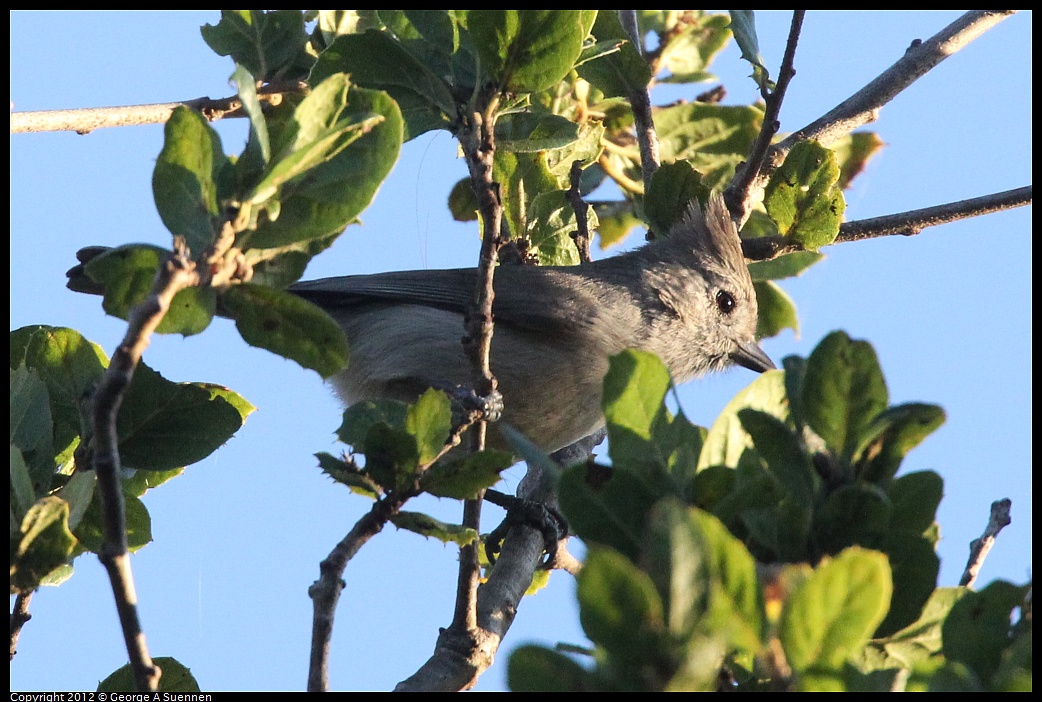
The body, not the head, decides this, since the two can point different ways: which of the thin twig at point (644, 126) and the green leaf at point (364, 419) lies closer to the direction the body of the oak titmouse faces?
the thin twig

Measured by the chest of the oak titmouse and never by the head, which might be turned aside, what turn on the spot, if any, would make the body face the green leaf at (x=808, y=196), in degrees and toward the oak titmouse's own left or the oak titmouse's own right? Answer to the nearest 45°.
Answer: approximately 45° to the oak titmouse's own right

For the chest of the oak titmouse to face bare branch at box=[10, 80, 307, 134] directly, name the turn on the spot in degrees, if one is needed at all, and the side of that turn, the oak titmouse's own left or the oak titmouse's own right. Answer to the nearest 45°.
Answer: approximately 135° to the oak titmouse's own right

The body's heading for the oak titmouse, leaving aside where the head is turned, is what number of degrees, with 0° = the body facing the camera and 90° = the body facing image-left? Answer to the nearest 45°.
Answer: approximately 270°
